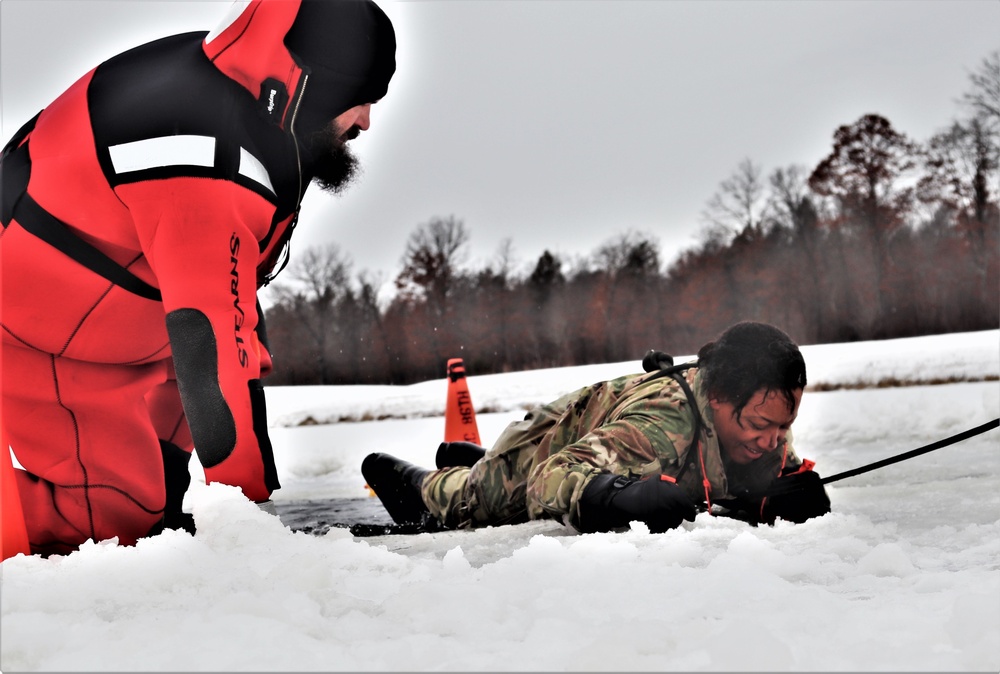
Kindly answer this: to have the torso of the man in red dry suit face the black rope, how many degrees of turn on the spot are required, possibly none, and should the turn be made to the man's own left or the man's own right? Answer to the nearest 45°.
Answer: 0° — they already face it

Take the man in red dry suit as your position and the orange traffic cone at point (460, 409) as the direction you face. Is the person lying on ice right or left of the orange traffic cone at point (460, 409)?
right

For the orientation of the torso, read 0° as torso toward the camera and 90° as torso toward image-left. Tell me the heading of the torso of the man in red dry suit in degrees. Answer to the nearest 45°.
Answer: approximately 270°

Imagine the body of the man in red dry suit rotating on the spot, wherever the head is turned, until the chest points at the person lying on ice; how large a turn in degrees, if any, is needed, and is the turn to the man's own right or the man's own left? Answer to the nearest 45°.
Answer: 0° — they already face them
